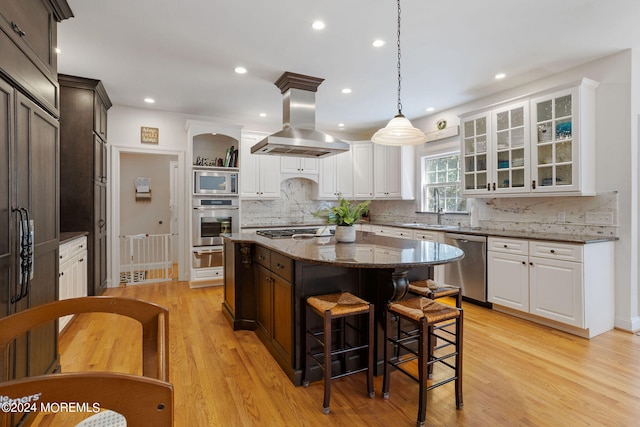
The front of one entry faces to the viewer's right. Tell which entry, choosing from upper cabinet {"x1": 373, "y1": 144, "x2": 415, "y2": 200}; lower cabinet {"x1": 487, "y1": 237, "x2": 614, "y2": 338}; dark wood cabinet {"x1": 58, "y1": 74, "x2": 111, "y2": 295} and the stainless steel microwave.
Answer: the dark wood cabinet

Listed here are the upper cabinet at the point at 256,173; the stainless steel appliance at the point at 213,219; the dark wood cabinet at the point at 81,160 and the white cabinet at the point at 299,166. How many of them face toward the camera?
3

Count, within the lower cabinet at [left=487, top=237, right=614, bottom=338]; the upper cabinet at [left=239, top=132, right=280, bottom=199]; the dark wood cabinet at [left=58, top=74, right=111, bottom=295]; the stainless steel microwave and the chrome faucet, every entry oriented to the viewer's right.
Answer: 1

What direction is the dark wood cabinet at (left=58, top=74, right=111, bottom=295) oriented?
to the viewer's right

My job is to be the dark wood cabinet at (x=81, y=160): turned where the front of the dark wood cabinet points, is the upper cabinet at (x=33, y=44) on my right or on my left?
on my right

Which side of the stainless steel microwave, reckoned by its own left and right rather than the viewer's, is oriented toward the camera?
front

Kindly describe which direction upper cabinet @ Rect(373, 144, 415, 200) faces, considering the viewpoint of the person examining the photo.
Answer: facing the viewer and to the left of the viewer

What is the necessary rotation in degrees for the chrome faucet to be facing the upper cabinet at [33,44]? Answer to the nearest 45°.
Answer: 0° — it already faces it

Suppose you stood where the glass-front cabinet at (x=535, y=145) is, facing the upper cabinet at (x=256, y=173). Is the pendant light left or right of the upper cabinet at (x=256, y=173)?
left

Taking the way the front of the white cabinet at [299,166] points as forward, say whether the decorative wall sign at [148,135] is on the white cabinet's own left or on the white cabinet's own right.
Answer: on the white cabinet's own right

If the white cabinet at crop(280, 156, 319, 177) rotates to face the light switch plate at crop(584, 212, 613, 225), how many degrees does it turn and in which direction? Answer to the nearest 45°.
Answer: approximately 45° to its left

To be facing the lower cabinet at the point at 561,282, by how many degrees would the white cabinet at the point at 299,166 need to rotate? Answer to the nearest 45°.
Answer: approximately 45° to its left

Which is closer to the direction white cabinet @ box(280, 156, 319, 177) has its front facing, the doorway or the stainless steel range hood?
the stainless steel range hood

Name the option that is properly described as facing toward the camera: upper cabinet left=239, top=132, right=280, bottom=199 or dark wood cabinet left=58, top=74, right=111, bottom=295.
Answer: the upper cabinet

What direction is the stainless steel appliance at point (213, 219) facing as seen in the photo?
toward the camera

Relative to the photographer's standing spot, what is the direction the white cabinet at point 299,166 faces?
facing the viewer

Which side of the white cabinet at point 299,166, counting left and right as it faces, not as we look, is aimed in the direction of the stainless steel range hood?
front

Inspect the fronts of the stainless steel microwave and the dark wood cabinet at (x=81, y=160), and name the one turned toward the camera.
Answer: the stainless steel microwave

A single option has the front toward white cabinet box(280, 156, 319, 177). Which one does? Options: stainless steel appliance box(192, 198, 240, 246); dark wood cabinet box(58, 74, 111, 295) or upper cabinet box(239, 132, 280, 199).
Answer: the dark wood cabinet
